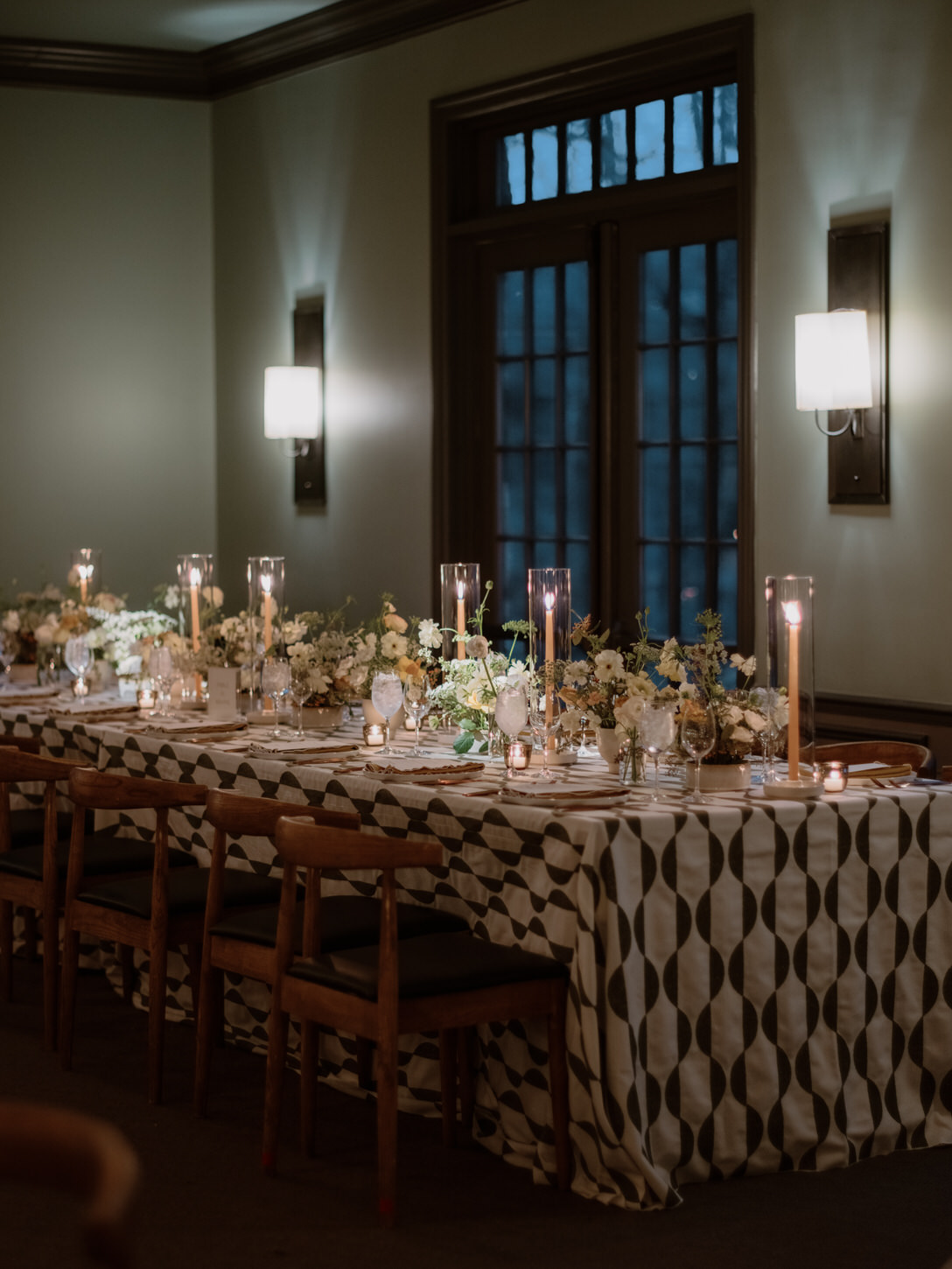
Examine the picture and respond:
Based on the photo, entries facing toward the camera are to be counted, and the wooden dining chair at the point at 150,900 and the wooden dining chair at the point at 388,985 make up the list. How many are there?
0

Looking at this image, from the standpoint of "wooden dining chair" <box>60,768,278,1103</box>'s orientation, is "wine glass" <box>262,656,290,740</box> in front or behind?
in front

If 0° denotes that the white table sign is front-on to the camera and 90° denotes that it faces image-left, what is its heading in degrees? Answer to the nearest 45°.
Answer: approximately 0°

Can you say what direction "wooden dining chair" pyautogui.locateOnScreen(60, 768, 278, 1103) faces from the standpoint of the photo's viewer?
facing away from the viewer and to the right of the viewer

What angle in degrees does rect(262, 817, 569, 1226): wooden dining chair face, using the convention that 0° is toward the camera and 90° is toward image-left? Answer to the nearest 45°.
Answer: approximately 225°

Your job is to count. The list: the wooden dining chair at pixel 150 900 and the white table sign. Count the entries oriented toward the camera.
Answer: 1

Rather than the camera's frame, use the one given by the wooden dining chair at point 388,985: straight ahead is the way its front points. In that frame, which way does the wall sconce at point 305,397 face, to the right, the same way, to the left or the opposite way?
the opposite way

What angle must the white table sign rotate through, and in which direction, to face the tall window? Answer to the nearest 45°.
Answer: approximately 135° to its left

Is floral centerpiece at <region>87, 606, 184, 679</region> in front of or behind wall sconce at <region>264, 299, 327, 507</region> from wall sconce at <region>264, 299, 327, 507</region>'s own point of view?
in front

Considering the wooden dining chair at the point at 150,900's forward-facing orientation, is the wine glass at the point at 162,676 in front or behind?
in front
